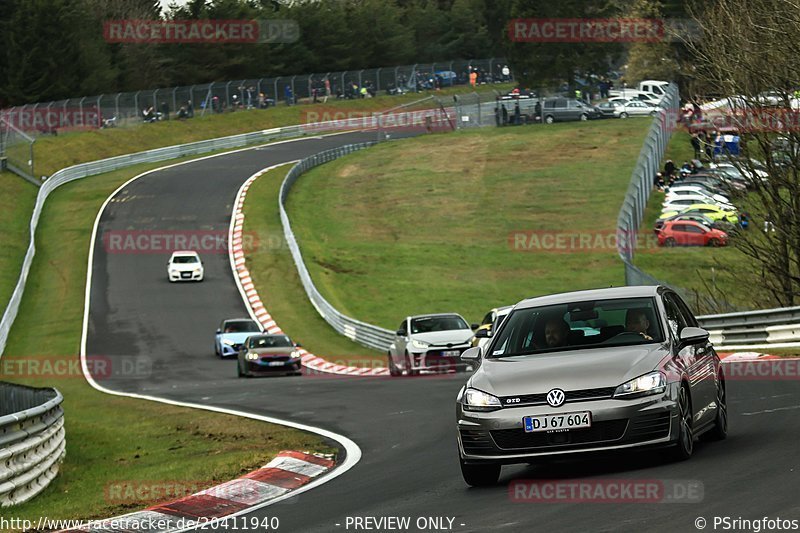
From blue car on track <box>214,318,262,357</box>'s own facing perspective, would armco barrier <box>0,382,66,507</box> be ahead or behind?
ahead

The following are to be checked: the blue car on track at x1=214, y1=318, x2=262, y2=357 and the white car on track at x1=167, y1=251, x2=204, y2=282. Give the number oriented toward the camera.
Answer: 2

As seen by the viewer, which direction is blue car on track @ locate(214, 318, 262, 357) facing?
toward the camera

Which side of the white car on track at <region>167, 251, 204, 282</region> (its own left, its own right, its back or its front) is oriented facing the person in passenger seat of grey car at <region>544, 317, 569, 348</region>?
front

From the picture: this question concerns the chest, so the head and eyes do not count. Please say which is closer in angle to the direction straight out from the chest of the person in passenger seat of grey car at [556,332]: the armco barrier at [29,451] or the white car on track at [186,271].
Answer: the armco barrier

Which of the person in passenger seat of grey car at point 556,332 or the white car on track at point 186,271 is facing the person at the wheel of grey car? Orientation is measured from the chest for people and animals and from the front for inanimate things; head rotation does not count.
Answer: the white car on track

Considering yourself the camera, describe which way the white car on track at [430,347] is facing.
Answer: facing the viewer and to the right of the viewer

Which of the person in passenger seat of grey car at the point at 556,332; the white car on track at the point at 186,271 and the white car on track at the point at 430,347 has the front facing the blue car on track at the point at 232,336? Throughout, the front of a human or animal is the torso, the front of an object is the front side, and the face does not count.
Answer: the white car on track at the point at 186,271

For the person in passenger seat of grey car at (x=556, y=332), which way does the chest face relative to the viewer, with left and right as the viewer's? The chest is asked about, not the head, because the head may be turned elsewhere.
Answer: facing the viewer and to the left of the viewer

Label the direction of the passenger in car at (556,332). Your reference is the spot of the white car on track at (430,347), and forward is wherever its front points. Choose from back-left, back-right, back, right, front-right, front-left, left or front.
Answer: front-right

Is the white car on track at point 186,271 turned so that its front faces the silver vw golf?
yes

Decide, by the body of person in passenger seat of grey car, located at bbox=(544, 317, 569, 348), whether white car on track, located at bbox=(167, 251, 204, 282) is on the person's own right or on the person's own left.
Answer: on the person's own right

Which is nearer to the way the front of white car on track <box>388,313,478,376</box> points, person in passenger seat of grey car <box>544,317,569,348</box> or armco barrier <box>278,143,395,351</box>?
the person in passenger seat of grey car

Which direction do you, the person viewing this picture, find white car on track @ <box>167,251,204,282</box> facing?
facing the viewer
